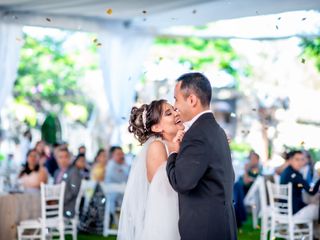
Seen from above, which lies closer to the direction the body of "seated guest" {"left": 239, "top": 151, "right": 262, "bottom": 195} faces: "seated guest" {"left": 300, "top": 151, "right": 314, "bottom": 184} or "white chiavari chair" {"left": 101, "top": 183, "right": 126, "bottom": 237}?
the white chiavari chair

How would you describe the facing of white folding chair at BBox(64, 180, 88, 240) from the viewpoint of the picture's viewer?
facing to the left of the viewer

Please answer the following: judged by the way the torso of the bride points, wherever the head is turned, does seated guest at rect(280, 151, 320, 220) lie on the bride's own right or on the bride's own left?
on the bride's own left

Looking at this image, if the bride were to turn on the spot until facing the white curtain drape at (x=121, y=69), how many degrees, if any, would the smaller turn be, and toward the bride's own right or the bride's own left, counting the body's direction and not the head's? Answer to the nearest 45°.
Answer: approximately 90° to the bride's own left

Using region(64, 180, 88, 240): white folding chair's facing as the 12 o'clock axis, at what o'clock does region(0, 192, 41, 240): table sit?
The table is roughly at 10 o'clock from the white folding chair.

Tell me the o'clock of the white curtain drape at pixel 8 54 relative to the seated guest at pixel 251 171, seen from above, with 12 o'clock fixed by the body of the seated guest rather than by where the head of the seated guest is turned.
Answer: The white curtain drape is roughly at 1 o'clock from the seated guest.

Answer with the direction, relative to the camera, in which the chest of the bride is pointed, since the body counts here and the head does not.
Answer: to the viewer's right

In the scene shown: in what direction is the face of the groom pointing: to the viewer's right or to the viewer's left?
to the viewer's left

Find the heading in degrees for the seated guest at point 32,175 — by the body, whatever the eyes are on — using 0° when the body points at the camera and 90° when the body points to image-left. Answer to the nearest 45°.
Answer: approximately 0°
